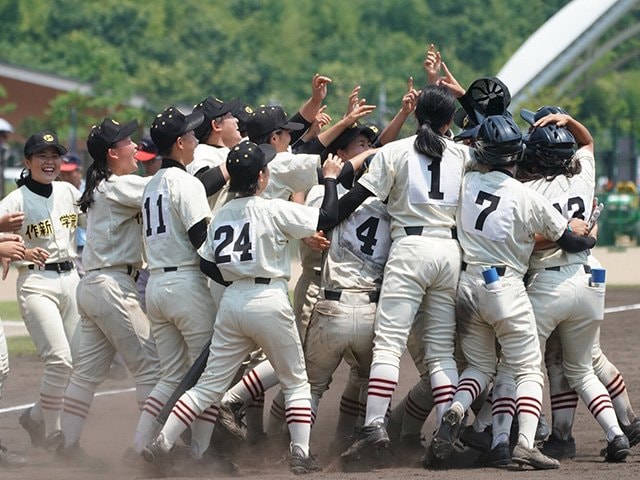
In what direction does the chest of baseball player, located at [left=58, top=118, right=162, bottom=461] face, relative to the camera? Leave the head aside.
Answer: to the viewer's right

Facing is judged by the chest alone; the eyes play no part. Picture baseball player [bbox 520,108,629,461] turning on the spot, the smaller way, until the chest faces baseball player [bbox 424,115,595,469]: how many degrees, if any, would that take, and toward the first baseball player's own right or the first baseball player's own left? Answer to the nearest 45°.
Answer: approximately 135° to the first baseball player's own left

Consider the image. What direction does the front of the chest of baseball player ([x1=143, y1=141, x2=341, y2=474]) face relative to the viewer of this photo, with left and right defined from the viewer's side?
facing away from the viewer and to the right of the viewer

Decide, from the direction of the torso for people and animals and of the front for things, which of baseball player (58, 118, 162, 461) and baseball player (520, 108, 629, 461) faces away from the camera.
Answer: baseball player (520, 108, 629, 461)

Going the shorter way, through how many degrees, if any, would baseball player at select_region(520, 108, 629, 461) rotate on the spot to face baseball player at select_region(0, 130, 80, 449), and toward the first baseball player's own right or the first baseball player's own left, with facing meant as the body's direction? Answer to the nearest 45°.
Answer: approximately 90° to the first baseball player's own left

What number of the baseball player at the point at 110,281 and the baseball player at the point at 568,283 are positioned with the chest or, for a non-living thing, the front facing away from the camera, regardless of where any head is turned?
1

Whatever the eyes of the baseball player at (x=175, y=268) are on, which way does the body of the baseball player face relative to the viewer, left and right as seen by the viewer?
facing away from the viewer and to the right of the viewer

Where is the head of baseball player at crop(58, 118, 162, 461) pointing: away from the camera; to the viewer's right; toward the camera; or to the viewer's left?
to the viewer's right

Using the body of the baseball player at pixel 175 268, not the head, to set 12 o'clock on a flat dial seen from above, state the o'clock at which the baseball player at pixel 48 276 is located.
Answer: the baseball player at pixel 48 276 is roughly at 9 o'clock from the baseball player at pixel 175 268.

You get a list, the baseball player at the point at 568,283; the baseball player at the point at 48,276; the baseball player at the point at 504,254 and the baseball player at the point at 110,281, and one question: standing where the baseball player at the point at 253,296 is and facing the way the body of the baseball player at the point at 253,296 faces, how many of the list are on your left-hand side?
2

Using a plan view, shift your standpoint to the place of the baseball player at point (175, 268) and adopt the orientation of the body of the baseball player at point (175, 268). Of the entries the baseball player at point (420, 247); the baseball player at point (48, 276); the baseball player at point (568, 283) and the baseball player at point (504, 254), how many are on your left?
1

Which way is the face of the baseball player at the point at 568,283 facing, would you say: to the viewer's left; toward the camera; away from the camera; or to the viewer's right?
away from the camera

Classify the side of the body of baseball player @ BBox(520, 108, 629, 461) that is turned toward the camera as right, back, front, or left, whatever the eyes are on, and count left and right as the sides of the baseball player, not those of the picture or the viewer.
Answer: back
